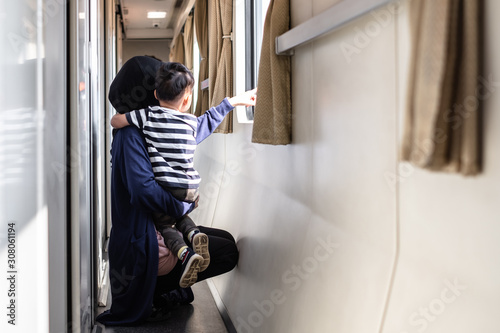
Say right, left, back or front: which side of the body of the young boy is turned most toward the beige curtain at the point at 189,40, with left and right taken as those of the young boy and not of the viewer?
front

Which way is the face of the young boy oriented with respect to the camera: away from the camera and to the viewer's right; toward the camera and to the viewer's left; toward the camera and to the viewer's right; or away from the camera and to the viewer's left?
away from the camera and to the viewer's right

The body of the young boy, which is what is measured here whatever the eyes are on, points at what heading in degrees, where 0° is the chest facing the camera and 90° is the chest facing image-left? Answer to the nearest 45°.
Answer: approximately 180°

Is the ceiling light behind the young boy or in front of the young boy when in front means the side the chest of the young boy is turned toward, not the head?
in front
